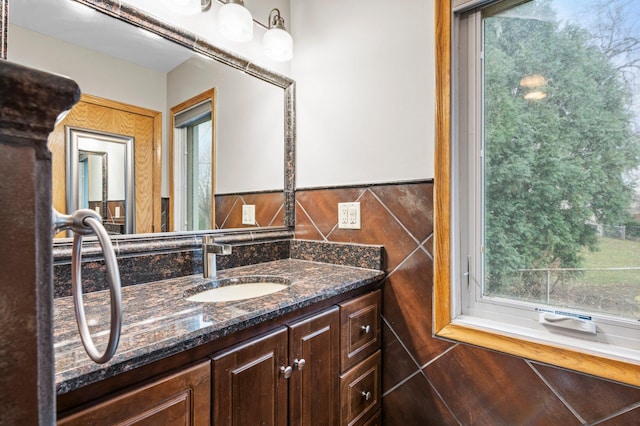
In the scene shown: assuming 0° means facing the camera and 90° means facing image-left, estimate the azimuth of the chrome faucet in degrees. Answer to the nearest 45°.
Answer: approximately 315°

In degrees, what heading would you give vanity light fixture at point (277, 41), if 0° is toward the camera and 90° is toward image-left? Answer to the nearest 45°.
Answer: approximately 315°

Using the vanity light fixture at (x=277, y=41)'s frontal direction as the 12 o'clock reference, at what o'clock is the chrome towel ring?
The chrome towel ring is roughly at 2 o'clock from the vanity light fixture.

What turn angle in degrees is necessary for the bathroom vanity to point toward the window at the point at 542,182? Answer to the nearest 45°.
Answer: approximately 45° to its left

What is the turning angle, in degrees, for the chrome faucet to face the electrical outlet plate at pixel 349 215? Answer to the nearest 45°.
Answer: approximately 45° to its left

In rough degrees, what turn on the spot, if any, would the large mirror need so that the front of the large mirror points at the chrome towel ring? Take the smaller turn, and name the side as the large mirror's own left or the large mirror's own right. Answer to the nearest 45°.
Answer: approximately 45° to the large mirror's own right
